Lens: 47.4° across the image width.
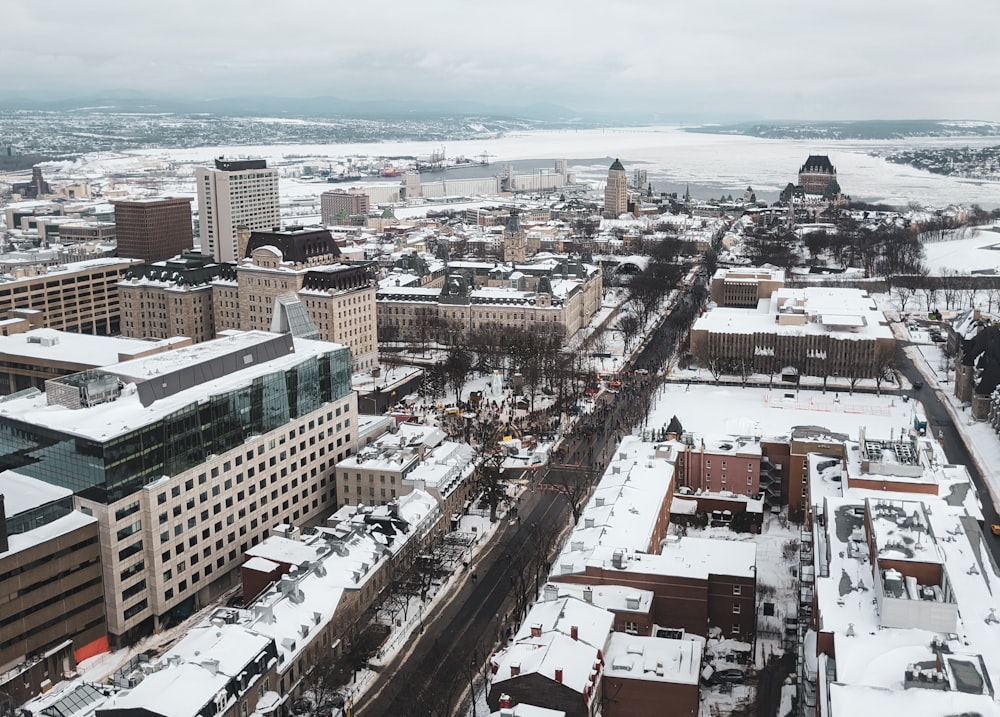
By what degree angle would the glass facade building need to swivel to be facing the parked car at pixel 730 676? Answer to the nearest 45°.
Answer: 0° — it already faces it

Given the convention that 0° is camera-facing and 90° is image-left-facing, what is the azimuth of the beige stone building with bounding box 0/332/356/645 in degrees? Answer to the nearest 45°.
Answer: approximately 315°

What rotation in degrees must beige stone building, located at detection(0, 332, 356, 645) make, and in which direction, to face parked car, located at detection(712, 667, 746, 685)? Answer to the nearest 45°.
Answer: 0° — it already faces it
